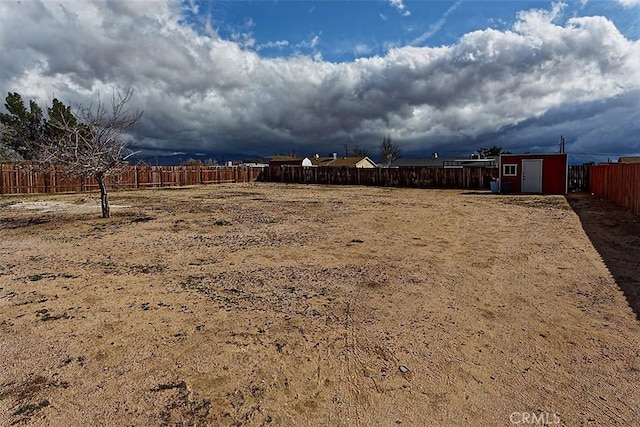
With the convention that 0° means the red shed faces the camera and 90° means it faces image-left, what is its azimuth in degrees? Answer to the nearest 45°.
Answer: approximately 0°

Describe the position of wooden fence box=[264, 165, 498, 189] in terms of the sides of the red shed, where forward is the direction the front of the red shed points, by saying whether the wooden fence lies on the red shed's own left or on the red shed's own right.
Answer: on the red shed's own right

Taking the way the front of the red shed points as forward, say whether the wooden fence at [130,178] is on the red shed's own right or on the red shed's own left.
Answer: on the red shed's own right

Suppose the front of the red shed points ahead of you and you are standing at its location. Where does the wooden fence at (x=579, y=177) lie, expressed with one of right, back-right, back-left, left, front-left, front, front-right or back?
back-left
